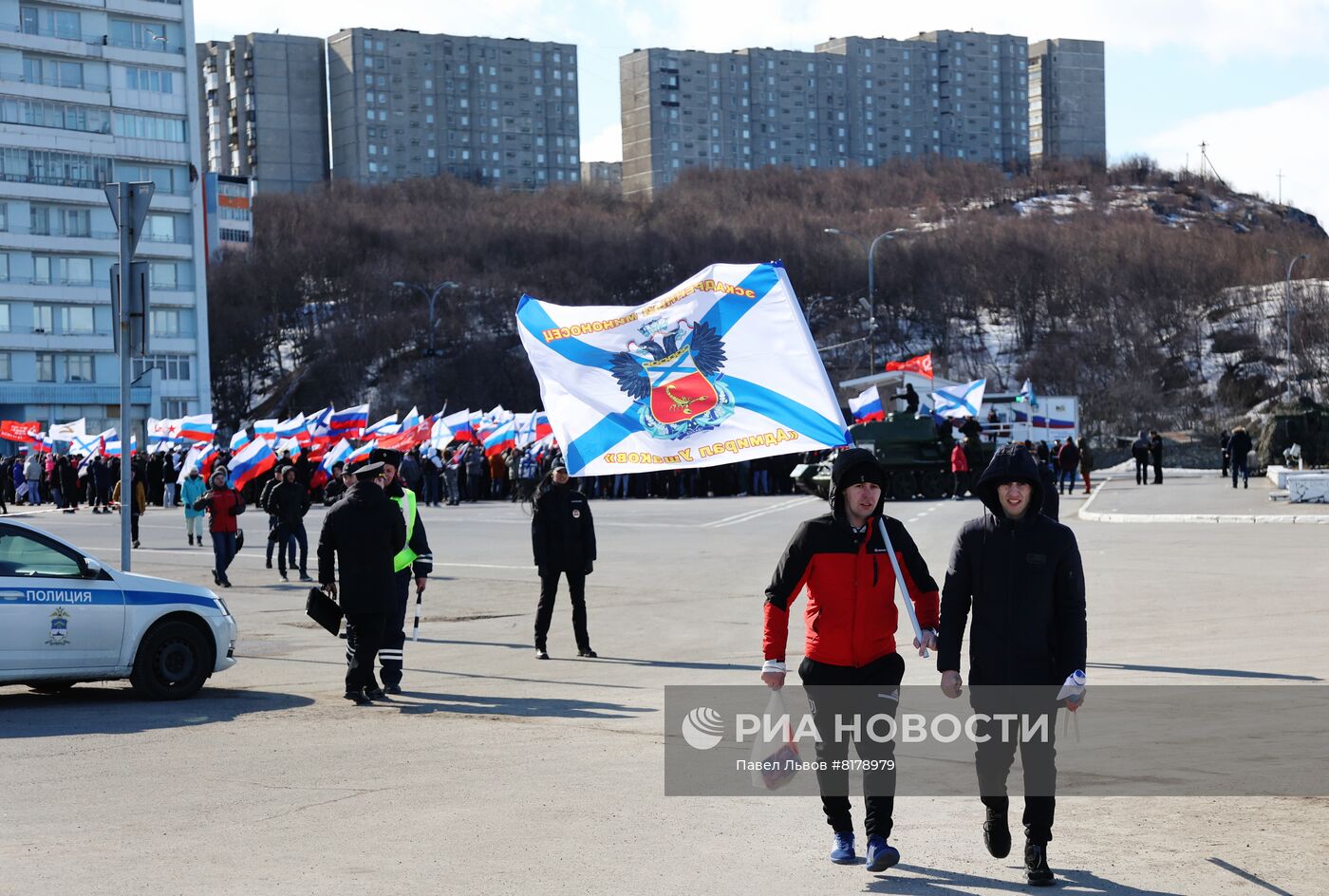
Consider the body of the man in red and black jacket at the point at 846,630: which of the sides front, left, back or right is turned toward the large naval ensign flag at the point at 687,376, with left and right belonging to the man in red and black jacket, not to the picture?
back

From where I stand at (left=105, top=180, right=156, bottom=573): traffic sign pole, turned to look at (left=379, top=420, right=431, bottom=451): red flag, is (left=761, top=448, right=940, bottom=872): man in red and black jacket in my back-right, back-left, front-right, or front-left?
back-right

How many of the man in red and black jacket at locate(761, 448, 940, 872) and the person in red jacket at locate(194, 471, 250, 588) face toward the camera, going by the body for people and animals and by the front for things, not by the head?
2

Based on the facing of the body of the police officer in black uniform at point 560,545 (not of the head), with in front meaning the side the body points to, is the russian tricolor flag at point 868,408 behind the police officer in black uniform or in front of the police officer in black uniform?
behind

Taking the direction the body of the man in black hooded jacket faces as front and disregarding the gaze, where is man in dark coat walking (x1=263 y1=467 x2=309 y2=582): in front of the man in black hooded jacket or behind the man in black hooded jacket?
behind

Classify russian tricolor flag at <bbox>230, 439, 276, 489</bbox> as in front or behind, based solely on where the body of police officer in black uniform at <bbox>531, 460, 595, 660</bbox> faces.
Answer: behind

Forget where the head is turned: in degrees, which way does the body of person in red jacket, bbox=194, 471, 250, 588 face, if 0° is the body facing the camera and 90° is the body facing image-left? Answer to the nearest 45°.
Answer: approximately 0°
